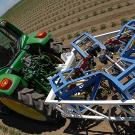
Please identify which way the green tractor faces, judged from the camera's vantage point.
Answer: facing away from the viewer and to the left of the viewer
